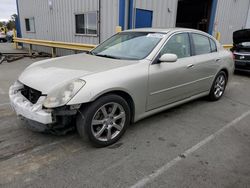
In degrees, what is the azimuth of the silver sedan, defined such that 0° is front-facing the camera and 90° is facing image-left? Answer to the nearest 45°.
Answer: approximately 45°
